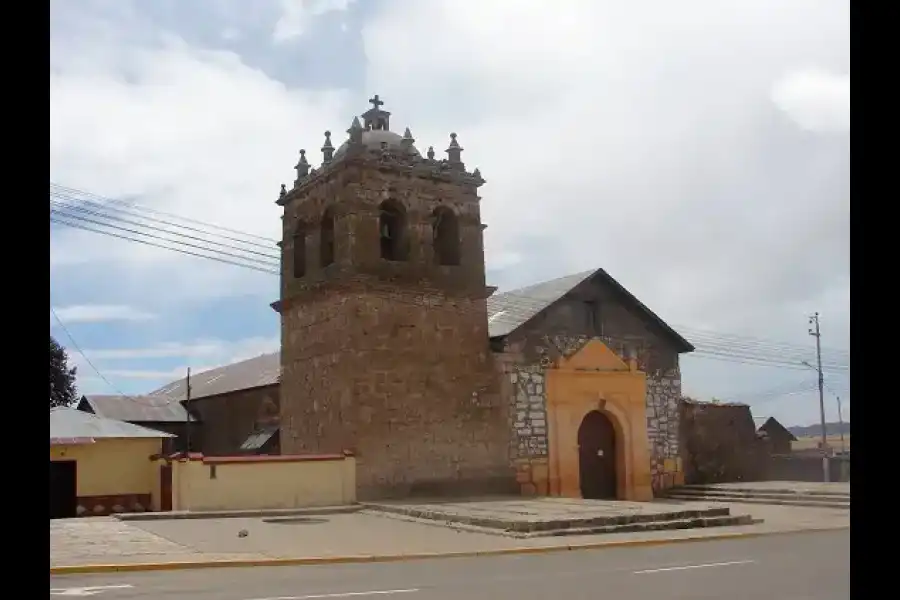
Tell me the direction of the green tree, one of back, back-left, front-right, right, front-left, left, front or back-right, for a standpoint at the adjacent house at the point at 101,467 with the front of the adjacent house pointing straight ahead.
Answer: back

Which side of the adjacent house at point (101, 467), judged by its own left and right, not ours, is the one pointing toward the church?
left

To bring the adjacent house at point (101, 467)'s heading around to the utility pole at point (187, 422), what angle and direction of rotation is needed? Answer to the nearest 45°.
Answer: approximately 180°

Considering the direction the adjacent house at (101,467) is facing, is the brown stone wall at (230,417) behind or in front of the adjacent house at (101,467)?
behind

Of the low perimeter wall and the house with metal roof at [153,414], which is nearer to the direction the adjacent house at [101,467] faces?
the low perimeter wall

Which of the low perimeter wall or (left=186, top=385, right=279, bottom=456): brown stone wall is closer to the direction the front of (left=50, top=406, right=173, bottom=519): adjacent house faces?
the low perimeter wall

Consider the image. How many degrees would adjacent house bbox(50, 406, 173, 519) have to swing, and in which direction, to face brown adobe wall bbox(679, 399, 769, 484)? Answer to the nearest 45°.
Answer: approximately 90° to its left

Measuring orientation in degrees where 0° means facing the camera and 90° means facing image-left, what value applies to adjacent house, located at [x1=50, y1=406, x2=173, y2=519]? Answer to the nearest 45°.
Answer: approximately 0°

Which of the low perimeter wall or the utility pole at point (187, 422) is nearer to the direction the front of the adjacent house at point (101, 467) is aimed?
the low perimeter wall

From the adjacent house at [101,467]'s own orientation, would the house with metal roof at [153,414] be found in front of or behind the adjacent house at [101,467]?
behind
